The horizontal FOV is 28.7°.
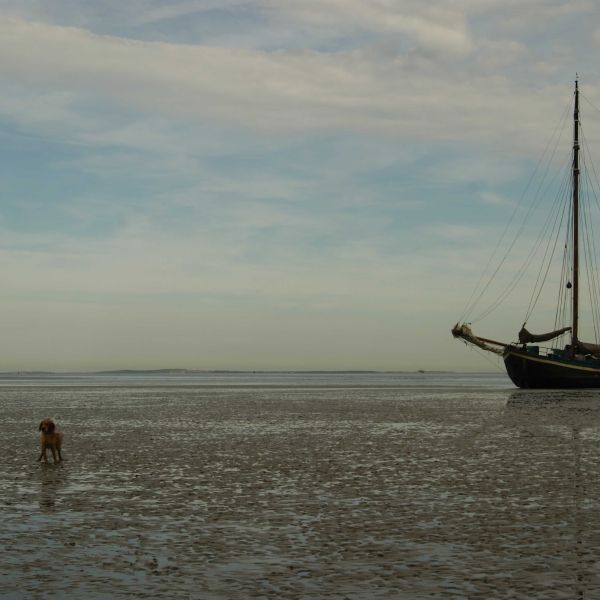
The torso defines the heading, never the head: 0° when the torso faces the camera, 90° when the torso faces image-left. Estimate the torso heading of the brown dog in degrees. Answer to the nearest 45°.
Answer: approximately 45°
